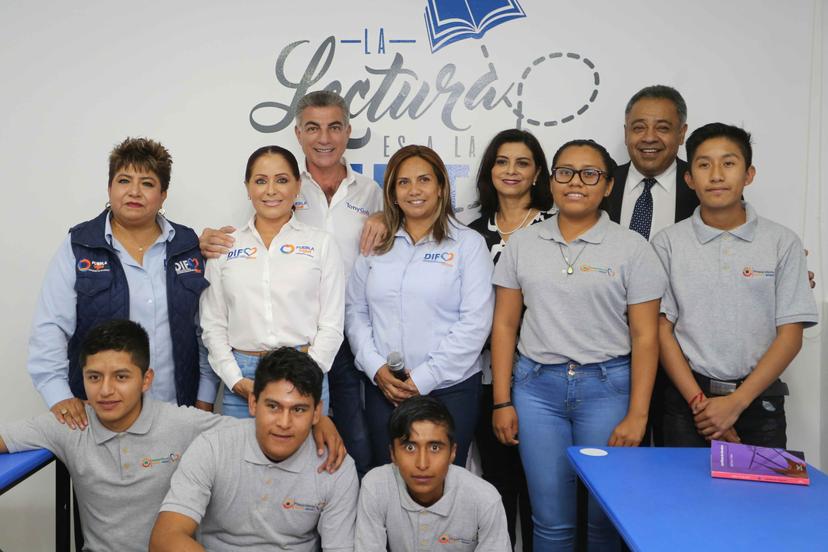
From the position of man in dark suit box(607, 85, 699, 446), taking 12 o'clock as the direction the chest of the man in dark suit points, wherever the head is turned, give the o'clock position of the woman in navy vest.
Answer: The woman in navy vest is roughly at 2 o'clock from the man in dark suit.

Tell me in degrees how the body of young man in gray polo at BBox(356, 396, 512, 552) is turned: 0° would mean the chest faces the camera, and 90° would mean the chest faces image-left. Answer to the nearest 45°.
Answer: approximately 0°

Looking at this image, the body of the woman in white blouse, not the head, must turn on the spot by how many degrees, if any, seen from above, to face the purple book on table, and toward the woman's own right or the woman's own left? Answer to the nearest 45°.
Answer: approximately 45° to the woman's own left

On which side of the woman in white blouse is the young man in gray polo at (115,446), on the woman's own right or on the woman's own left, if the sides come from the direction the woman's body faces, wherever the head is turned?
on the woman's own right

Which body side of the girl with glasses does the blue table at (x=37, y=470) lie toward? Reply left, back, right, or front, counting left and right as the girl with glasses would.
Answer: right

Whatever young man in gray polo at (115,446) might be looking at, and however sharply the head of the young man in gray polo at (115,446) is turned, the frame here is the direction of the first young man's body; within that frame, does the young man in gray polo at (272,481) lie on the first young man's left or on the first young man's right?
on the first young man's left

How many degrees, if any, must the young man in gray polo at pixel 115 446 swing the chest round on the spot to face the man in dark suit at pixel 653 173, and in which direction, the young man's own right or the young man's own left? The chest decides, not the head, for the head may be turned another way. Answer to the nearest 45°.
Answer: approximately 90° to the young man's own left

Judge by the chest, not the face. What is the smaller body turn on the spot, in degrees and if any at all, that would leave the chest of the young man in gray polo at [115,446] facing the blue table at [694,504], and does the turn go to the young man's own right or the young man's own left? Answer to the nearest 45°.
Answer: approximately 45° to the young man's own left
